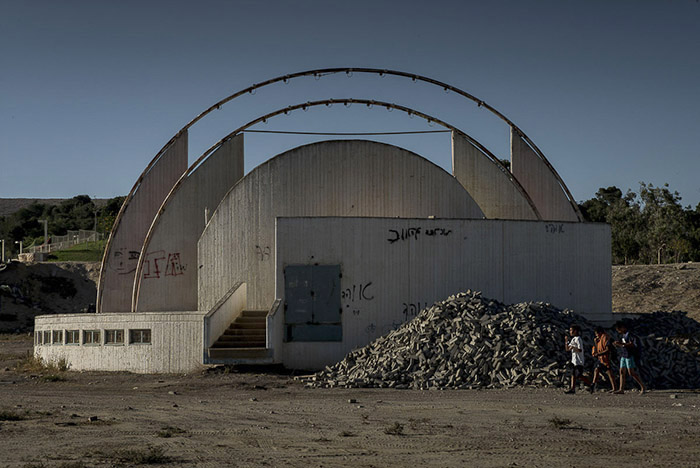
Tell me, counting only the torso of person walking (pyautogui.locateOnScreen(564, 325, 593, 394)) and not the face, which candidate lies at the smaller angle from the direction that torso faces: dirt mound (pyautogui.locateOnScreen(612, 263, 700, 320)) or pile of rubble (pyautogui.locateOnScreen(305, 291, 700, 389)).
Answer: the pile of rubble

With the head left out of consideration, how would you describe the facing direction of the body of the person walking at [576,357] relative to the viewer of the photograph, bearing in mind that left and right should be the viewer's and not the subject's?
facing to the left of the viewer

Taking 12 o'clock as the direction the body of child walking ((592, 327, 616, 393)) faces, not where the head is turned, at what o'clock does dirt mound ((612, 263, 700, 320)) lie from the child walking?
The dirt mound is roughly at 3 o'clock from the child walking.

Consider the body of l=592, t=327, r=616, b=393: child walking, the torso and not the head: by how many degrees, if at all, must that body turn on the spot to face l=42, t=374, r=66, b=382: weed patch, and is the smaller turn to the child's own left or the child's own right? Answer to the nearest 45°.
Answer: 0° — they already face it

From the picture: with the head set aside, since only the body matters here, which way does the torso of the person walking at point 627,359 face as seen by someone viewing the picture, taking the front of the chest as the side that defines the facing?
to the viewer's left

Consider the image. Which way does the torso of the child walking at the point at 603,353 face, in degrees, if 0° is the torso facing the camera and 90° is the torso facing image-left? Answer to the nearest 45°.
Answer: approximately 90°

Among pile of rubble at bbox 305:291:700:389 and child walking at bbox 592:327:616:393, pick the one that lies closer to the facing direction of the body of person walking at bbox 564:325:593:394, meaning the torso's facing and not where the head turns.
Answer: the pile of rubble

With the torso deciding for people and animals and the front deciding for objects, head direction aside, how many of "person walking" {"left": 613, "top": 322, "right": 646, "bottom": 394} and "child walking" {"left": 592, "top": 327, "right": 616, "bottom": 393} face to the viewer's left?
2

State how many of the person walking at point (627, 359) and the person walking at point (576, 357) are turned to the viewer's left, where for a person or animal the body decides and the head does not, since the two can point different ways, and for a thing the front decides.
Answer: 2

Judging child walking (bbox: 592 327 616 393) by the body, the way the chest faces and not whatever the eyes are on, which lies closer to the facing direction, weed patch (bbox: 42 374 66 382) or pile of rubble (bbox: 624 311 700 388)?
the weed patch
